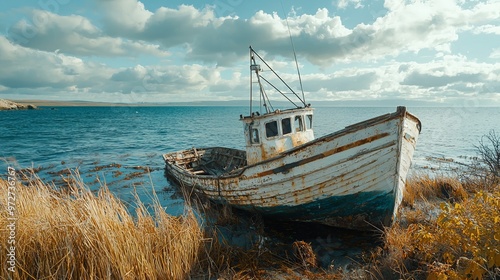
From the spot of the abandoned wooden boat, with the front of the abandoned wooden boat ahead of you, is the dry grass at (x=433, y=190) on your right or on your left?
on your left

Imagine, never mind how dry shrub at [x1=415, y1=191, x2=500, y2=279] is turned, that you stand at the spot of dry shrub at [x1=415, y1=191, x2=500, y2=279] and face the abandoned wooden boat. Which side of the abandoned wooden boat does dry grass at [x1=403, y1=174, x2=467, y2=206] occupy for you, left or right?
right

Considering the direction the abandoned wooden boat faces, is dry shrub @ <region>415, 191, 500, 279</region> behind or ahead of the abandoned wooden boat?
ahead

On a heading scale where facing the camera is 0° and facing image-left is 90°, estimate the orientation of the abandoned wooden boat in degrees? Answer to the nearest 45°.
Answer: approximately 315°
